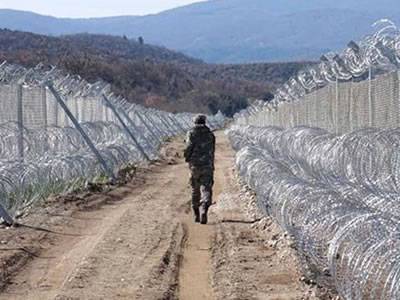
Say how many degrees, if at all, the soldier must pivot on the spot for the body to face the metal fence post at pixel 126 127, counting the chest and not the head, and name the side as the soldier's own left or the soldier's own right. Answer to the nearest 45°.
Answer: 0° — they already face it

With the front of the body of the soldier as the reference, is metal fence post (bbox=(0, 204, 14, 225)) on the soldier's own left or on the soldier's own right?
on the soldier's own left

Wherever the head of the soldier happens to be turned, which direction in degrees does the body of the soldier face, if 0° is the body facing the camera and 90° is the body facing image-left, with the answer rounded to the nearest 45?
approximately 180°

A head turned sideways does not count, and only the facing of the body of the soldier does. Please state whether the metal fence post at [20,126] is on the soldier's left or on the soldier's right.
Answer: on the soldier's left
